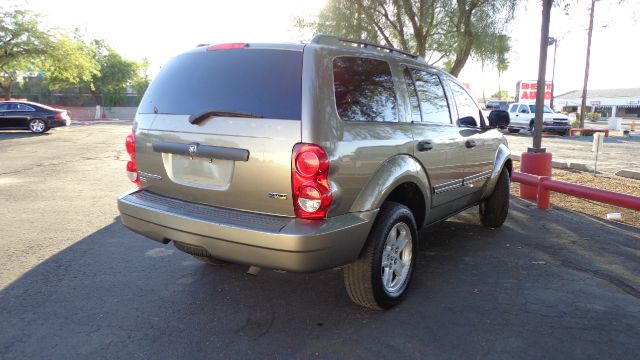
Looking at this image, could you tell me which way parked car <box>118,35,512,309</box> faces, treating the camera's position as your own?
facing away from the viewer and to the right of the viewer

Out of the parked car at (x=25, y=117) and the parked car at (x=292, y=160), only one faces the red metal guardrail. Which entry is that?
the parked car at (x=292, y=160)

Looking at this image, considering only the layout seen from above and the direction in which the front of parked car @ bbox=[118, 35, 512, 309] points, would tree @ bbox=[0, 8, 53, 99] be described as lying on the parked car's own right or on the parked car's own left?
on the parked car's own left

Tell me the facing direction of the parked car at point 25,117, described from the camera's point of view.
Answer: facing to the left of the viewer

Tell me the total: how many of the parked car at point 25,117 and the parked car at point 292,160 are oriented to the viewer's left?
1

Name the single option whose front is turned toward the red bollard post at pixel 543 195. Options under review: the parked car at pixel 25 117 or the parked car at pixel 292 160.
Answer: the parked car at pixel 292 160

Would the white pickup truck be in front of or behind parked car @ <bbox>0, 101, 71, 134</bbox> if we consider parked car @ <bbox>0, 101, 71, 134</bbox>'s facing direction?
behind

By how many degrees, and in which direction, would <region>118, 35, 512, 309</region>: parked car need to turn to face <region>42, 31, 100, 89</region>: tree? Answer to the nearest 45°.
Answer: approximately 90° to its left
